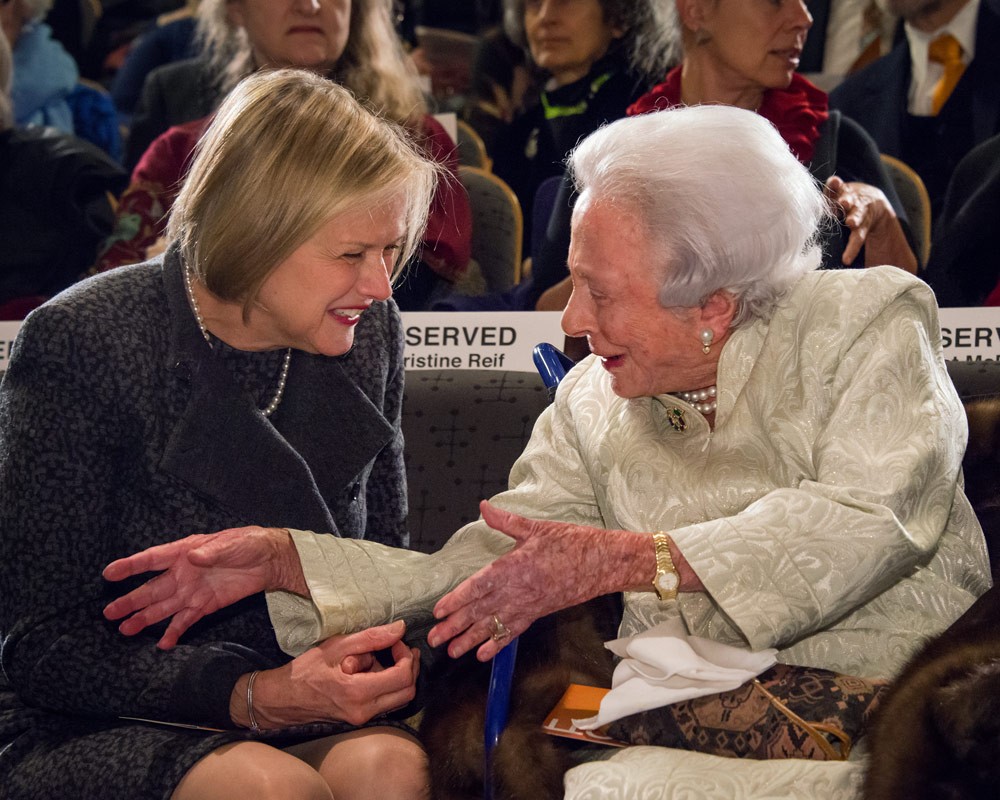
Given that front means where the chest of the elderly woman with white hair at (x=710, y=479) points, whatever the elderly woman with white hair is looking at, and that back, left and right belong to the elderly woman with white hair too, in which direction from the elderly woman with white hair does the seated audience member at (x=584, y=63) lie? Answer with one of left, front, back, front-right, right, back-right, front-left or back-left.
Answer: back-right

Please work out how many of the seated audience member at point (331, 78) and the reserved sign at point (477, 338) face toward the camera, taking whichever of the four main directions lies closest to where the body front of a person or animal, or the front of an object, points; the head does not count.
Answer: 2

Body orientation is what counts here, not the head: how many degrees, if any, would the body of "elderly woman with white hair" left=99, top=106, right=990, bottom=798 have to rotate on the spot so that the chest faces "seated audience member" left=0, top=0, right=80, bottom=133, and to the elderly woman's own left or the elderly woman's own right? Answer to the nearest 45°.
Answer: approximately 90° to the elderly woman's own right

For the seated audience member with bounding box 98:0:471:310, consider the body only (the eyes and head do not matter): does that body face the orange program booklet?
yes

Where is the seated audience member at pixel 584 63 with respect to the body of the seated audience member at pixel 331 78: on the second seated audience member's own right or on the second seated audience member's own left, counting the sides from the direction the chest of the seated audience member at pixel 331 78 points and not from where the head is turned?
on the second seated audience member's own left

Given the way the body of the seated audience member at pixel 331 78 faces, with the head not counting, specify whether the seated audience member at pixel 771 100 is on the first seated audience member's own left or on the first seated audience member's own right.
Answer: on the first seated audience member's own left

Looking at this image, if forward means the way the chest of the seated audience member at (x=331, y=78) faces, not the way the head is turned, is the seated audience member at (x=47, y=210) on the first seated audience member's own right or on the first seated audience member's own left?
on the first seated audience member's own right

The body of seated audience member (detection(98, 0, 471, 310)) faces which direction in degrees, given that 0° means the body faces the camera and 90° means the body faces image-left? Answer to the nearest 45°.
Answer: approximately 0°

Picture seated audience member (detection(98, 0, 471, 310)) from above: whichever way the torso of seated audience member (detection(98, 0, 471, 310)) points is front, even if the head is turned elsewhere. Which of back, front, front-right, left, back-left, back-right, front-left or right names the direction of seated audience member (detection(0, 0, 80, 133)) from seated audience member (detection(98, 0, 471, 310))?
back-right
